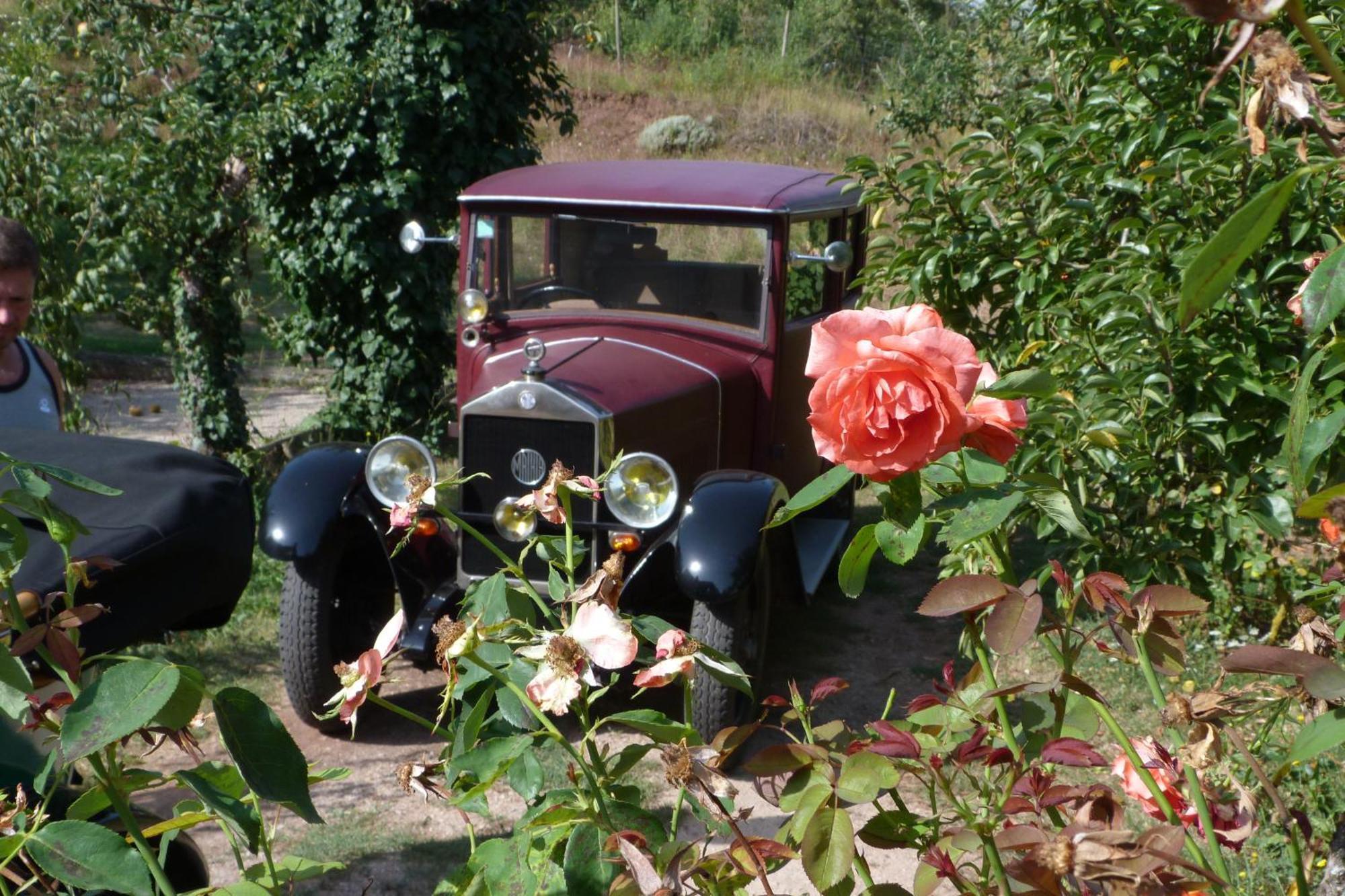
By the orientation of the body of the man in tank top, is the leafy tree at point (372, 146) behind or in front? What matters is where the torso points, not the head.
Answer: behind

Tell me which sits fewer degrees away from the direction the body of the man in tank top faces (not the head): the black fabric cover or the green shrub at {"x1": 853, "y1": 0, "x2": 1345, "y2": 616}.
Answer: the black fabric cover

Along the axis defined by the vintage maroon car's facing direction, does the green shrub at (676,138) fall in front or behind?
behind

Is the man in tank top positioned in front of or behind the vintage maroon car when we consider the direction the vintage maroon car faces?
in front

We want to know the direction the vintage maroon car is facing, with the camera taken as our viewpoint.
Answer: facing the viewer and to the left of the viewer

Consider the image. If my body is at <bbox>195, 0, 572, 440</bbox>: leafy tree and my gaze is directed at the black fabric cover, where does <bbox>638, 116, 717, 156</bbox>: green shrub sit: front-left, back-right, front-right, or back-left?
back-left

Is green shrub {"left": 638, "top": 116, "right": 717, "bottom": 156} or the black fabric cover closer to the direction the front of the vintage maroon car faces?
the black fabric cover

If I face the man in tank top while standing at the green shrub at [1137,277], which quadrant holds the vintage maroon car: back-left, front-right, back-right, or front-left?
front-right

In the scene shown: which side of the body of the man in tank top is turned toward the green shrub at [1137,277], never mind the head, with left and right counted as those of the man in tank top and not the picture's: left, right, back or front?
left

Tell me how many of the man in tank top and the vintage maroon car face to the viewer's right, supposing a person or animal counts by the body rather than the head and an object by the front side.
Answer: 0

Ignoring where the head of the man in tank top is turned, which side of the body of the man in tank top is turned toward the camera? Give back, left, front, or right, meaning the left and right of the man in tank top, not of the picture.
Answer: front
